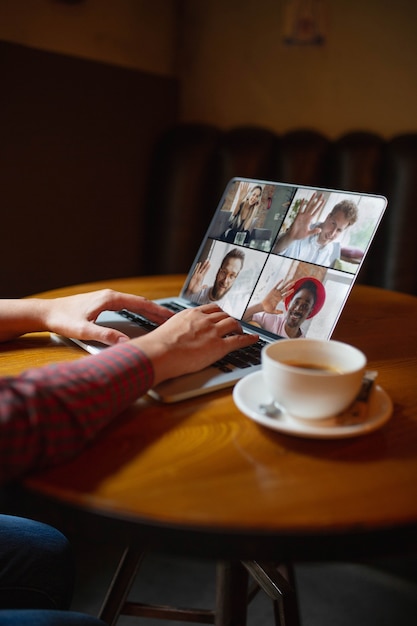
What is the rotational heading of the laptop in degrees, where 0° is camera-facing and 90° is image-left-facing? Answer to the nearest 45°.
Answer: approximately 45°
